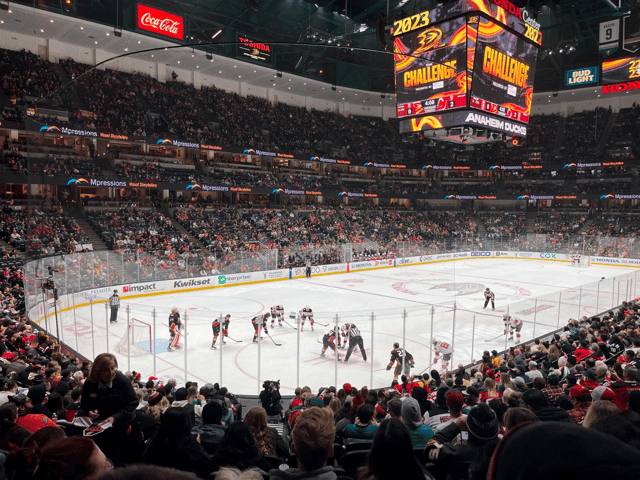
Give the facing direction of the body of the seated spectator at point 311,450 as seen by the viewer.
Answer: away from the camera

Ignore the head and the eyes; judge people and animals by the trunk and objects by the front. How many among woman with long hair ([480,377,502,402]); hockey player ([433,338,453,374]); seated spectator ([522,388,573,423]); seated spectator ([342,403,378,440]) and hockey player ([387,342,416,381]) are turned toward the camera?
0

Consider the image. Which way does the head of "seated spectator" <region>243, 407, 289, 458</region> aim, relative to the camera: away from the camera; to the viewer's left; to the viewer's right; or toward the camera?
away from the camera

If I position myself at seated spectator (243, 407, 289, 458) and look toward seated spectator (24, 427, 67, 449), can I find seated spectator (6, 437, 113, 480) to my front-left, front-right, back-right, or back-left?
front-left

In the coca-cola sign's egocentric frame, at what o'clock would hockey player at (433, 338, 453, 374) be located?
The hockey player is roughly at 1 o'clock from the coca-cola sign.

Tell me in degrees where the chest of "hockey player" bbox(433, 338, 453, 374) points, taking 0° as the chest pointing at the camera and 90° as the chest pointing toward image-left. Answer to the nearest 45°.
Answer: approximately 90°

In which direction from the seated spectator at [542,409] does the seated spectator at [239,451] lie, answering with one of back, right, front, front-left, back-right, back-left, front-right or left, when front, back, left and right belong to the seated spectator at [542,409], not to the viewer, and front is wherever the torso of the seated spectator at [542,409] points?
left

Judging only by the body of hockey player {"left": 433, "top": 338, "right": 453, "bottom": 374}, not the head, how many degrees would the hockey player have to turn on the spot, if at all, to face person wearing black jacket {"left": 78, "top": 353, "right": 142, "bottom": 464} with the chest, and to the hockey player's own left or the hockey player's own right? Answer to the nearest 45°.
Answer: approximately 90° to the hockey player's own left

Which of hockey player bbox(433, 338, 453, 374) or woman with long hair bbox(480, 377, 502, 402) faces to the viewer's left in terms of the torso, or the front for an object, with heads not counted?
the hockey player

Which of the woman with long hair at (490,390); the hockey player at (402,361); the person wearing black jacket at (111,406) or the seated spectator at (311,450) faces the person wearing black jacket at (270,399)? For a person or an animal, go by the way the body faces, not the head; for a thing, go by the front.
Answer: the seated spectator

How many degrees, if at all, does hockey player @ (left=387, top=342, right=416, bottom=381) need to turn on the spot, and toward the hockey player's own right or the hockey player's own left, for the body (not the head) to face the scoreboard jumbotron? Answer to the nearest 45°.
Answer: approximately 45° to the hockey player's own right

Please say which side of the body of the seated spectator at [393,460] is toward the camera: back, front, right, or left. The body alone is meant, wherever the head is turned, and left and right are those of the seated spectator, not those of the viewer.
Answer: back

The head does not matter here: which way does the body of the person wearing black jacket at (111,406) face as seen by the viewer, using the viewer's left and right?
facing the viewer

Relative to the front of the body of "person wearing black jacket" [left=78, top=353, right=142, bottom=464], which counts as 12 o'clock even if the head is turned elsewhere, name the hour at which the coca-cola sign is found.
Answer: The coca-cola sign is roughly at 6 o'clock from the person wearing black jacket.

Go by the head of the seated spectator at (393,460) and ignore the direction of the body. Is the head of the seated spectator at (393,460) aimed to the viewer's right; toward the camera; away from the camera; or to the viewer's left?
away from the camera

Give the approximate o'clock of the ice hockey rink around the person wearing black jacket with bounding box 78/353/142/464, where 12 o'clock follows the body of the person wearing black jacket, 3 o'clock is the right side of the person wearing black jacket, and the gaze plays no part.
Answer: The ice hockey rink is roughly at 7 o'clock from the person wearing black jacket.

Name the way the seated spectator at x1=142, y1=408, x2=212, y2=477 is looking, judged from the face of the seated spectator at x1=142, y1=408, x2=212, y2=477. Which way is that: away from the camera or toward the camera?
away from the camera

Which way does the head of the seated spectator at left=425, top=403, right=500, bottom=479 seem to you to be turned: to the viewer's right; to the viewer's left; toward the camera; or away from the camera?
away from the camera
